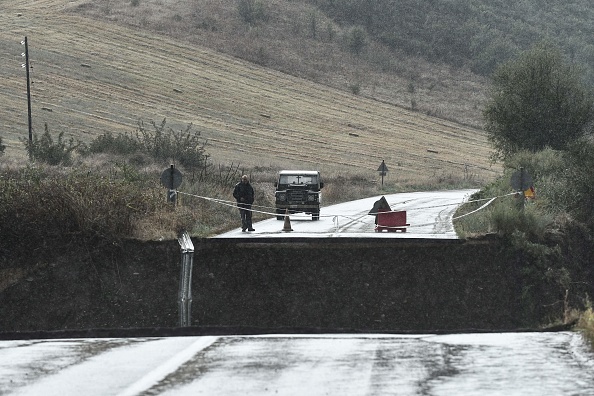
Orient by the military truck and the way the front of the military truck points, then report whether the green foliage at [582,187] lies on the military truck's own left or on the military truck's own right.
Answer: on the military truck's own left

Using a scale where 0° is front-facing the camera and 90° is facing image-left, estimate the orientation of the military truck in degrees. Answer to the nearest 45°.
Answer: approximately 0°

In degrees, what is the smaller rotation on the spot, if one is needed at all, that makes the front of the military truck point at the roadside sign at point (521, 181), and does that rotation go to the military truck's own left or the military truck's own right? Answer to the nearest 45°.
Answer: approximately 45° to the military truck's own left

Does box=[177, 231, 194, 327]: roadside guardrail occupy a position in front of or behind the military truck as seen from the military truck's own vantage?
in front
